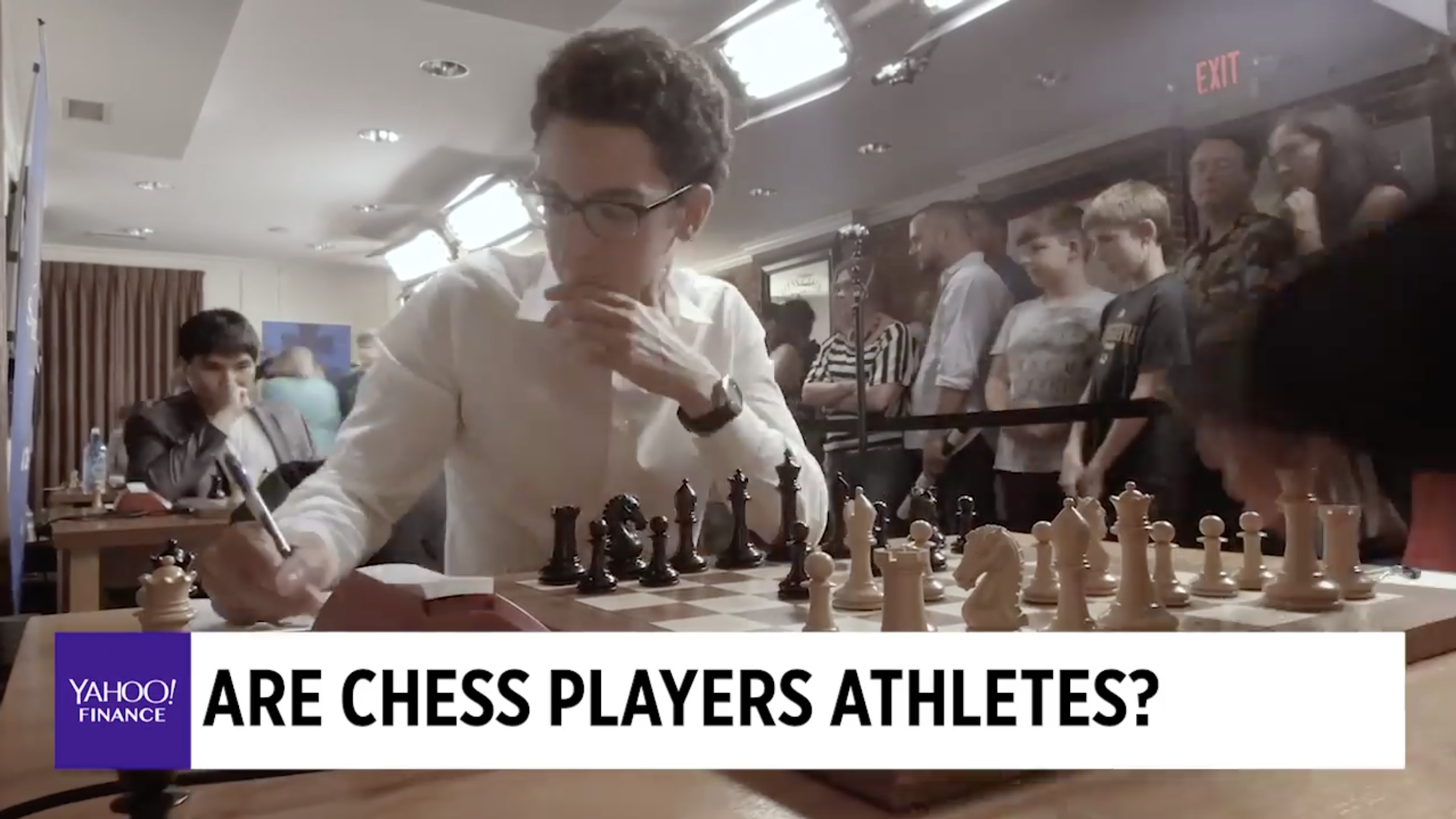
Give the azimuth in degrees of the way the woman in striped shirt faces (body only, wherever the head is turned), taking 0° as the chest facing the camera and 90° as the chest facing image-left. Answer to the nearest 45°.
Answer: approximately 45°

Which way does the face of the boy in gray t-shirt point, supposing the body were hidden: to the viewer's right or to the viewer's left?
to the viewer's left

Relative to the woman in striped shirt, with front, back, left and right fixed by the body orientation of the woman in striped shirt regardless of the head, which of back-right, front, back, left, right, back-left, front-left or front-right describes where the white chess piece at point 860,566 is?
front-left

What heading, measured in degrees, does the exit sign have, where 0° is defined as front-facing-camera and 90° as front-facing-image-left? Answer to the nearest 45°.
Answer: approximately 45°

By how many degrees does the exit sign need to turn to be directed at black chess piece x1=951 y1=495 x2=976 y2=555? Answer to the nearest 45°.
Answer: approximately 45° to its left

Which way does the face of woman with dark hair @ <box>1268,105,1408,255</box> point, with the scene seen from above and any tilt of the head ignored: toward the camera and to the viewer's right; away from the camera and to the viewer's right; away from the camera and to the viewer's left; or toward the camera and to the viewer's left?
toward the camera and to the viewer's left

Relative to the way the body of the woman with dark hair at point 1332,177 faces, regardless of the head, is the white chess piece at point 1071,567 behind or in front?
in front
